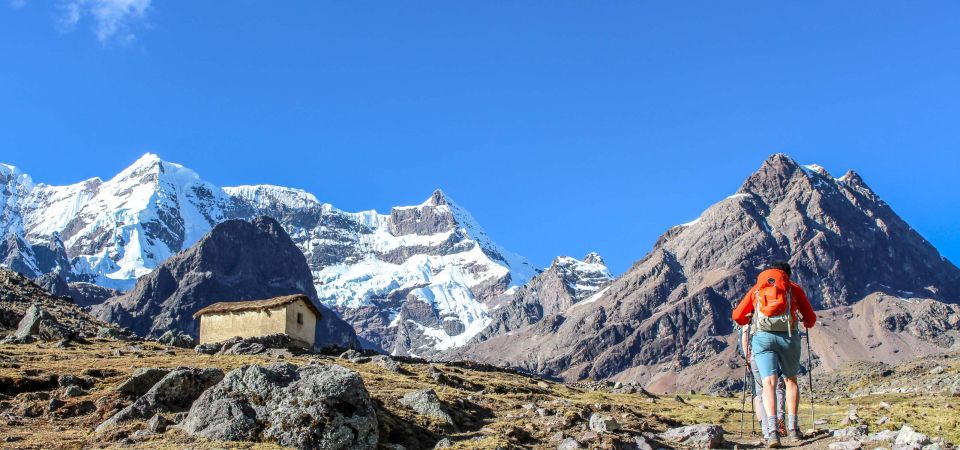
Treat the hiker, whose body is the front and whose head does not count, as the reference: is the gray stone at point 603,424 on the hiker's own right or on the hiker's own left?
on the hiker's own left

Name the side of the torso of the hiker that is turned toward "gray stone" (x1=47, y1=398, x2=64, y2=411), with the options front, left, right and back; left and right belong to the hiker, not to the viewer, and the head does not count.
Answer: left

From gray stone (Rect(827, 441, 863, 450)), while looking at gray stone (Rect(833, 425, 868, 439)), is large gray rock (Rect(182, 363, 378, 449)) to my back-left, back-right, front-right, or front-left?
back-left

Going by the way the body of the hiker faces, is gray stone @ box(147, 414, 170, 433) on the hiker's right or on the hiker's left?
on the hiker's left

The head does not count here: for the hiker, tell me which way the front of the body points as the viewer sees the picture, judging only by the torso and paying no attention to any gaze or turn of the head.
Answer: away from the camera

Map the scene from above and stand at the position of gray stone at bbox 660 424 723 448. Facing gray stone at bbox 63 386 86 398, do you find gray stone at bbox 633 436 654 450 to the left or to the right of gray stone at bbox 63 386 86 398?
left

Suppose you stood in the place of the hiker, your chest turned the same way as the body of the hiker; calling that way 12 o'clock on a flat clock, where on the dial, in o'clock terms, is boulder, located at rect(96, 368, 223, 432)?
The boulder is roughly at 9 o'clock from the hiker.

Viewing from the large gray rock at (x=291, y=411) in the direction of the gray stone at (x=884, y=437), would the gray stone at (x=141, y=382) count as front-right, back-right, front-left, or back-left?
back-left
